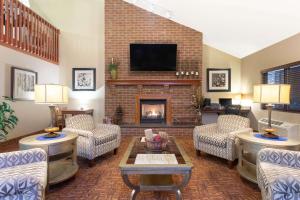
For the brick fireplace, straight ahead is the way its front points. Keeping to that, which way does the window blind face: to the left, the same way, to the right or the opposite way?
to the right

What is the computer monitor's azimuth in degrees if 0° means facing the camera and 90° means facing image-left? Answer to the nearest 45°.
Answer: approximately 0°

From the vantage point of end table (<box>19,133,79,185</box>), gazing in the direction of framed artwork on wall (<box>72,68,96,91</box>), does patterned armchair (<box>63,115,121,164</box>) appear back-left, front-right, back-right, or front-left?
front-right

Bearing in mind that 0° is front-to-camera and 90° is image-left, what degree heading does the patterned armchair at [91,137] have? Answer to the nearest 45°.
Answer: approximately 315°

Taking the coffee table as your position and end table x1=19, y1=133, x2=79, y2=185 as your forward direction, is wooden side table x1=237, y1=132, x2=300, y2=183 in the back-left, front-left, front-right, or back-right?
back-right

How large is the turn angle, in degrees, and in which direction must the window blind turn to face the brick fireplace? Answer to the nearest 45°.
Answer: approximately 45° to its right

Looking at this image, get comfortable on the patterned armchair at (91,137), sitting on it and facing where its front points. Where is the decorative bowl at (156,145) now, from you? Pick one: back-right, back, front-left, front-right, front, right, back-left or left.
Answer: front

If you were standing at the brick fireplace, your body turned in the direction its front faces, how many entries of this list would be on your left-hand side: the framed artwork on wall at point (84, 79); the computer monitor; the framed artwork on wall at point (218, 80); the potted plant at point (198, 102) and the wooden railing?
3

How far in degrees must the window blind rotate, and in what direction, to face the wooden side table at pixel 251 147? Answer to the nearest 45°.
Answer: approximately 45° to its left

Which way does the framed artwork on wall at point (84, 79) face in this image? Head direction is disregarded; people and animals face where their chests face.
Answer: toward the camera

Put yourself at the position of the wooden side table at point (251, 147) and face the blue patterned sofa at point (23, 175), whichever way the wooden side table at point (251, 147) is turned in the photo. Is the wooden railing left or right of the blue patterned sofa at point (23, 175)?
right

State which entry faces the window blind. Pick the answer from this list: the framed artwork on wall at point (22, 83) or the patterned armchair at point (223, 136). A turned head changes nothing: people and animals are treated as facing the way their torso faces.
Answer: the framed artwork on wall

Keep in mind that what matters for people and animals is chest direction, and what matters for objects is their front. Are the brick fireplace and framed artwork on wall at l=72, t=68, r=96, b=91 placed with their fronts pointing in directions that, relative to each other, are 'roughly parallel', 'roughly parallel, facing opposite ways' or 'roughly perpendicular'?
roughly parallel

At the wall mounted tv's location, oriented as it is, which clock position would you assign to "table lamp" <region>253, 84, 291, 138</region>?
The table lamp is roughly at 11 o'clock from the wall mounted tv.

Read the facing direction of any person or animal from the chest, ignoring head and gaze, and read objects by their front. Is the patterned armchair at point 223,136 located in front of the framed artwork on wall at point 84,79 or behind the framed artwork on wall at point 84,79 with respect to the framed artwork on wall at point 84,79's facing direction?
in front

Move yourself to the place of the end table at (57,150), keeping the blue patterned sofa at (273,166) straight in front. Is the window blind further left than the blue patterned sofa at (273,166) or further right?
left

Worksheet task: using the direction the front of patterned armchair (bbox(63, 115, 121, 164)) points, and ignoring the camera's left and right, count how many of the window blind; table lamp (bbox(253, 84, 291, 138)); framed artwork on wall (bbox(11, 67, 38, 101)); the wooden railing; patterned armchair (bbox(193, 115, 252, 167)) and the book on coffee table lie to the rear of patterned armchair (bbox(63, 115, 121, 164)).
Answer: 2

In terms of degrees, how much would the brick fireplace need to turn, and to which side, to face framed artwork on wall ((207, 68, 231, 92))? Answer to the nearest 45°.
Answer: approximately 90° to its left

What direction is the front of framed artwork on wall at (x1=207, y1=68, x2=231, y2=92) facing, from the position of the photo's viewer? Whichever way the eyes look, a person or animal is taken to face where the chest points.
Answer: facing the viewer

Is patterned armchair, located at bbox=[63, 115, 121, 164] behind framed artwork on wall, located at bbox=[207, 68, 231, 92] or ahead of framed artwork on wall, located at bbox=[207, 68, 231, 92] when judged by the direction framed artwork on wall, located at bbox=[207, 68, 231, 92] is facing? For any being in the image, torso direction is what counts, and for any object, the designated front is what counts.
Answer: ahead
